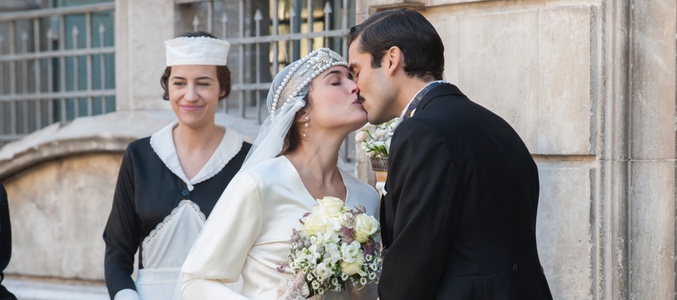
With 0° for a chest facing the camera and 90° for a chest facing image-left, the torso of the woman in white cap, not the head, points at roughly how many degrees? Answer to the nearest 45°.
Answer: approximately 0°

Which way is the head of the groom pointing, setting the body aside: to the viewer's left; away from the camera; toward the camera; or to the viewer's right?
to the viewer's left

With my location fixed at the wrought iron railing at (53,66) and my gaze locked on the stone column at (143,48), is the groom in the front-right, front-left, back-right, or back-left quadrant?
front-right

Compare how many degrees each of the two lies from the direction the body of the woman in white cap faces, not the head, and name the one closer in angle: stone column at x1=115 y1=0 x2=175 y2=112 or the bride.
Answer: the bride

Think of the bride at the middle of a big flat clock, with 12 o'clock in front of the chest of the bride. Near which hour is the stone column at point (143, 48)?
The stone column is roughly at 7 o'clock from the bride.

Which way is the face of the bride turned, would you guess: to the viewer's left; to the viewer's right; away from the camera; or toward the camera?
to the viewer's right

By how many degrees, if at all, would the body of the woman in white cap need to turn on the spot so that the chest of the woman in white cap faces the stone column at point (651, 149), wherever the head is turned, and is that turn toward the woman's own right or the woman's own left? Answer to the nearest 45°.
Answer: approximately 90° to the woman's own left

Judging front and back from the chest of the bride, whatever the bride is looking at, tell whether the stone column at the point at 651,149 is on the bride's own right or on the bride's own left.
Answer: on the bride's own left

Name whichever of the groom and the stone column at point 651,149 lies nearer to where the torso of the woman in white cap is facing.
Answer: the groom

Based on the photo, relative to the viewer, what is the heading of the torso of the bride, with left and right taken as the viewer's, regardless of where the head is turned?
facing the viewer and to the right of the viewer

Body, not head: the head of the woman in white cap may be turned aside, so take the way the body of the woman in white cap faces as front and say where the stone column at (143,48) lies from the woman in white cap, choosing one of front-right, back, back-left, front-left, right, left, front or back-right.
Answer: back

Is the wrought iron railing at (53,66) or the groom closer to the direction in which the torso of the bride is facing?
the groom

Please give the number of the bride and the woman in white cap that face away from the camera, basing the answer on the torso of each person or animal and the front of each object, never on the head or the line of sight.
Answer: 0

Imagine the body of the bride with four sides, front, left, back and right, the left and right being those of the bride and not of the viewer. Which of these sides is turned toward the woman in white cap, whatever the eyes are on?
back

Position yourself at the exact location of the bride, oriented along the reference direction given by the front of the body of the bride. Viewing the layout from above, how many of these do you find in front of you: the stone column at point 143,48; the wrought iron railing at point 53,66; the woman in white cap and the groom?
1
